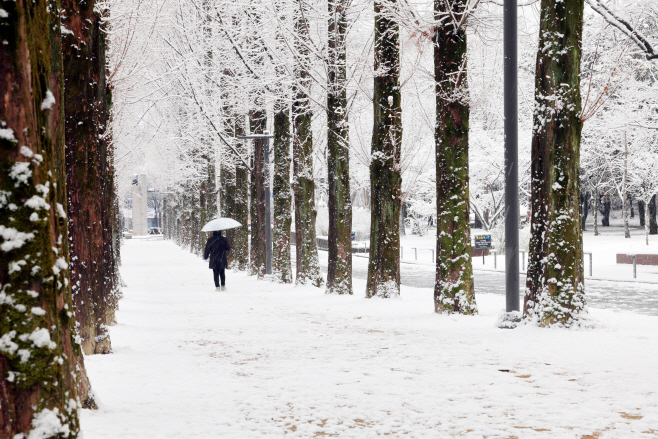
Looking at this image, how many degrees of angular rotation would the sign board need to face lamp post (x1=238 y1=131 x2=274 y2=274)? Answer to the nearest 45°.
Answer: approximately 45° to its right

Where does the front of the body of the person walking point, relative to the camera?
away from the camera

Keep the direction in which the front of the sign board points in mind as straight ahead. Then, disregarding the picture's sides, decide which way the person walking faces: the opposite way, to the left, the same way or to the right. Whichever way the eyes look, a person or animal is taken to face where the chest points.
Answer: the opposite way

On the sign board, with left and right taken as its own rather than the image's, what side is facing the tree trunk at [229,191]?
right

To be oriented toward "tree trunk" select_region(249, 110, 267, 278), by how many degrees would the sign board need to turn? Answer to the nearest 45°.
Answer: approximately 45° to its right

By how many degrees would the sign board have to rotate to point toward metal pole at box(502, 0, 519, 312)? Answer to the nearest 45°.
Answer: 0° — it already faces it

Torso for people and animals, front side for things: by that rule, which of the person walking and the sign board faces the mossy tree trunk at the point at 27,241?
the sign board

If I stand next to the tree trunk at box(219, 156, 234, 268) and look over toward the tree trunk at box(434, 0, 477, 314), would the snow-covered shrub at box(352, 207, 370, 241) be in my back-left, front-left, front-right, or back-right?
back-left

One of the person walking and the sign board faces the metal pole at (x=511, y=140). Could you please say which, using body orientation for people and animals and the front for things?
the sign board

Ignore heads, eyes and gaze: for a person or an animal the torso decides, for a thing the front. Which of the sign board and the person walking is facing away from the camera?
the person walking

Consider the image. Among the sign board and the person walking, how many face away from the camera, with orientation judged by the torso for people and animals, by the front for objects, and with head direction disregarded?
1

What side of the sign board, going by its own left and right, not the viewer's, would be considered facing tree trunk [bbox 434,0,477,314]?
front
